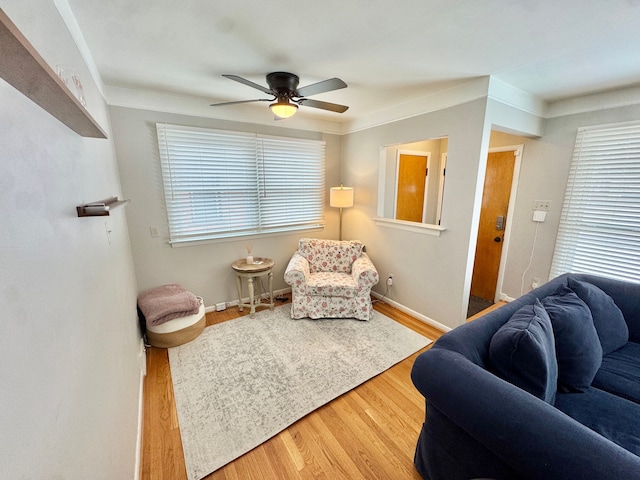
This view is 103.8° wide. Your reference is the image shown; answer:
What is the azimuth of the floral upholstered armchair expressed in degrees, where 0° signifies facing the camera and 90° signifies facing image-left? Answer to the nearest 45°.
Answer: approximately 0°

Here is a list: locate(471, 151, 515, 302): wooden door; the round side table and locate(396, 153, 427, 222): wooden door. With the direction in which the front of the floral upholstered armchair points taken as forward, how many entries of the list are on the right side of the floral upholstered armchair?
1

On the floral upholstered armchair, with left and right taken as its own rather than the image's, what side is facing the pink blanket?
right

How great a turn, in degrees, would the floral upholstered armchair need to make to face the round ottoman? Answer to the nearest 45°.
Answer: approximately 45° to its right
